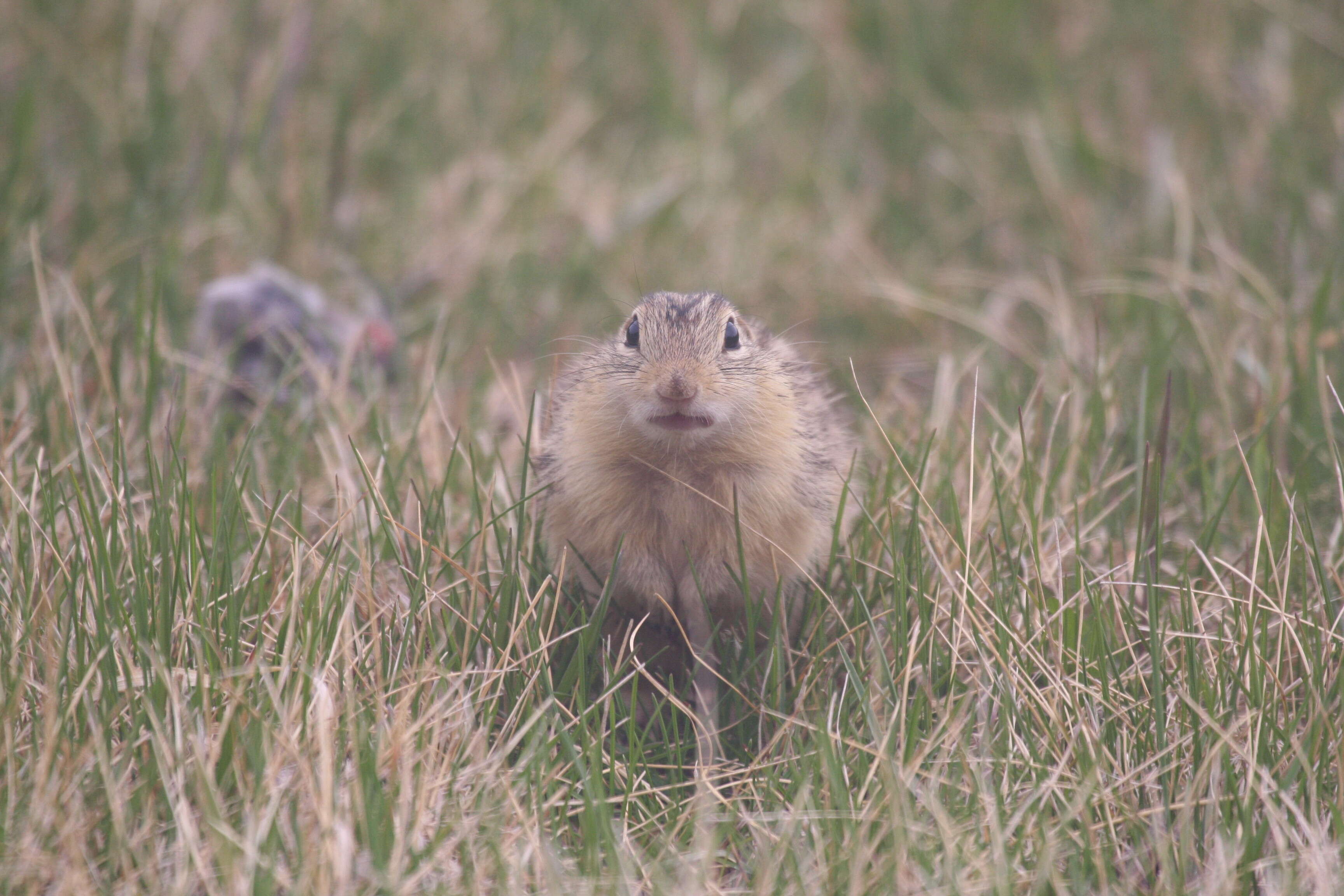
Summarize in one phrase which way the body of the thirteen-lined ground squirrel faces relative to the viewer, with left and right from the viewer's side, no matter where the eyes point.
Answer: facing the viewer

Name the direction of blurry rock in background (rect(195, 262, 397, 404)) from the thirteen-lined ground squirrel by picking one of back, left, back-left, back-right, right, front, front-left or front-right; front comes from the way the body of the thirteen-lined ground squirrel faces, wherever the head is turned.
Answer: back-right
